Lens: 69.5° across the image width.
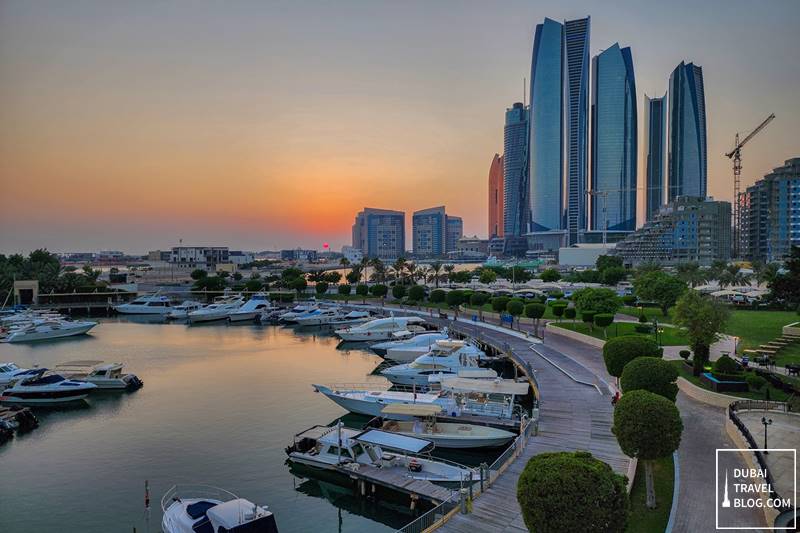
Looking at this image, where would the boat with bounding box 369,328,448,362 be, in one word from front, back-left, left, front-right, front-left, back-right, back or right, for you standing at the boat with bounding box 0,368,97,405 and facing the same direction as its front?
front

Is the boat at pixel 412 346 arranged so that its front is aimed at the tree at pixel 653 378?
no

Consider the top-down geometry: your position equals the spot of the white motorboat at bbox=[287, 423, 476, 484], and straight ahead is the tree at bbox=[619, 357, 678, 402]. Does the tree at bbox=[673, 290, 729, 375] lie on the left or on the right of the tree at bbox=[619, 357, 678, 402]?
left

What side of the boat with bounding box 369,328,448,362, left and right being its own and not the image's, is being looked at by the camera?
left

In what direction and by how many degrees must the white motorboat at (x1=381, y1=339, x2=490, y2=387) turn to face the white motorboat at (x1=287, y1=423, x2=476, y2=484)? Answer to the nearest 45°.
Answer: approximately 90° to its left

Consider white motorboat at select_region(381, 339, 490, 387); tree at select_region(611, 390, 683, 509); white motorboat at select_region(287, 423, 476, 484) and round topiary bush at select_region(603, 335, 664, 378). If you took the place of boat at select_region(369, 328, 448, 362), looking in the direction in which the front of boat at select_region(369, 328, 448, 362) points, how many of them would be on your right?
0

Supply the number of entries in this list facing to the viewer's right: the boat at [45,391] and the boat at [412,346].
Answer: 1

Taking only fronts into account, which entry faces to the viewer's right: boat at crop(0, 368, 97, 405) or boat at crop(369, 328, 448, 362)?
boat at crop(0, 368, 97, 405)

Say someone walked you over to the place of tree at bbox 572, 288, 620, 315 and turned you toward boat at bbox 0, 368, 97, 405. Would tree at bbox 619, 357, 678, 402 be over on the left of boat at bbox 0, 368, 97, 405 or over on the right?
left

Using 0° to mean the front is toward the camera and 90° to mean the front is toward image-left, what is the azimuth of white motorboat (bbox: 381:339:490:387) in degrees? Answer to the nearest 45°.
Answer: approximately 90°

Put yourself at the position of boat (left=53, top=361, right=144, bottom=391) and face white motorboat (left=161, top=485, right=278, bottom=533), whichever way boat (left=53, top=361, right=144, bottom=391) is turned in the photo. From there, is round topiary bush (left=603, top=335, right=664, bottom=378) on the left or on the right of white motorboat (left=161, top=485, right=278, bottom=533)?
left

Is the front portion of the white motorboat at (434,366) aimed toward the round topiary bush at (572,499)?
no

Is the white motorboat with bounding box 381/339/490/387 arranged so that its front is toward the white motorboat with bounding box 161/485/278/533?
no

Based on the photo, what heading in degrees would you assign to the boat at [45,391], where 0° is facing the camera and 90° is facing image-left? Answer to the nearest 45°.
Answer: approximately 270°

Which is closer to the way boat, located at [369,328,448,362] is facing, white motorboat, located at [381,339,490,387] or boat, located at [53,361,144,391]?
the boat

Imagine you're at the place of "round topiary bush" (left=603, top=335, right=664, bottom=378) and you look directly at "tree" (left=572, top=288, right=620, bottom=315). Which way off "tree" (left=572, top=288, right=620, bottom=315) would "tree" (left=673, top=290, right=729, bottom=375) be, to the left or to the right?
right

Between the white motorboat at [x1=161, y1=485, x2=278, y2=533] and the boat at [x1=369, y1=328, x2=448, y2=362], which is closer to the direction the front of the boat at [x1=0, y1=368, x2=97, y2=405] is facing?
the boat

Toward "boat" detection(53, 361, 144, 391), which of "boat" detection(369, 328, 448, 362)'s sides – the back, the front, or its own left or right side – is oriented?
front

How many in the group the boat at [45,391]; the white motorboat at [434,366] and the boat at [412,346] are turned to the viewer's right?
1

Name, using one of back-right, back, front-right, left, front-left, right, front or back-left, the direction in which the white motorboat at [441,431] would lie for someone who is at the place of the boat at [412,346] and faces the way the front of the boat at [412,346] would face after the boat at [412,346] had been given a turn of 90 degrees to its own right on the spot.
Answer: back
